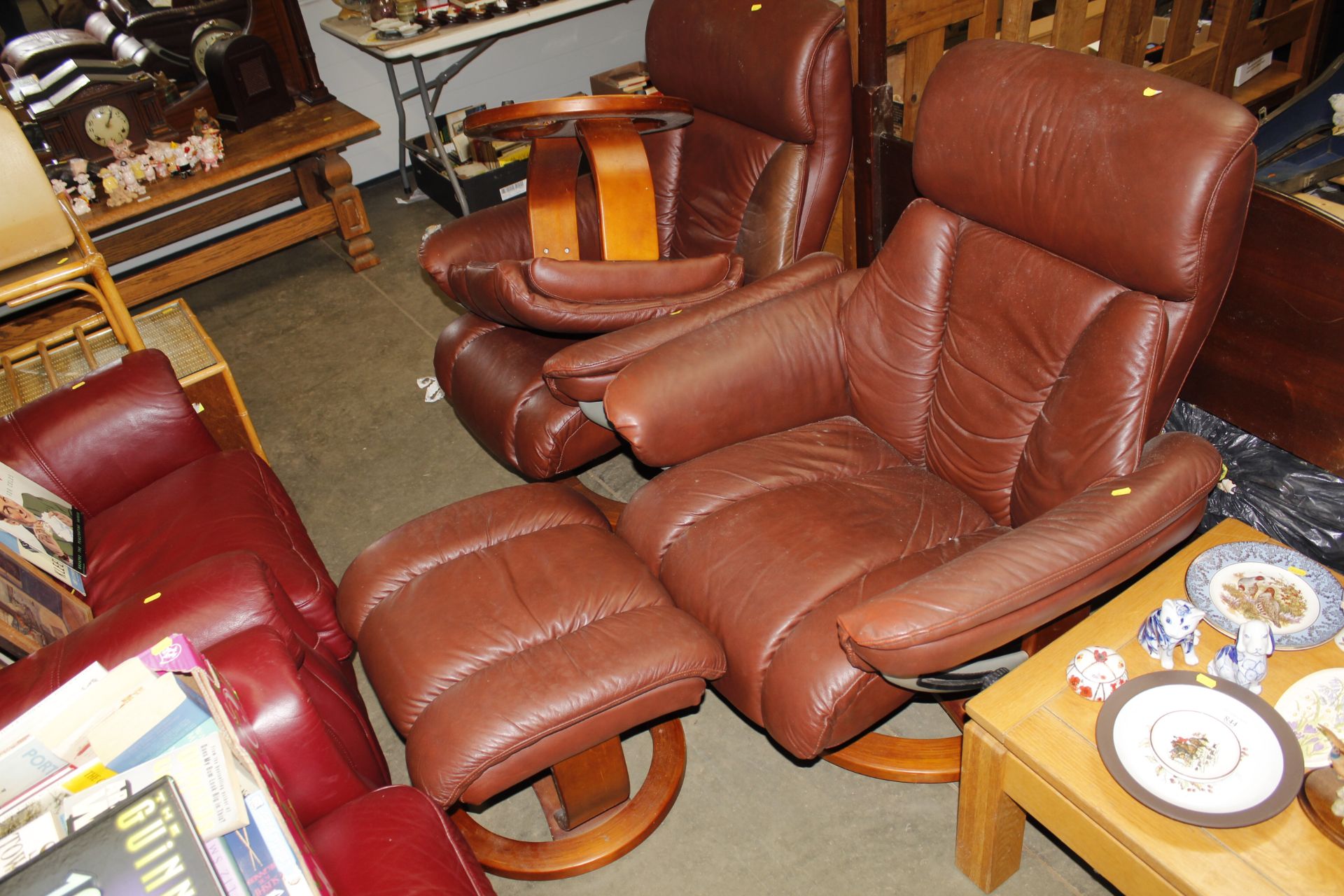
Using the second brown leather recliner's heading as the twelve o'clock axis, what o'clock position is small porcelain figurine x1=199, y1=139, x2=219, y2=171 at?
The small porcelain figurine is roughly at 3 o'clock from the second brown leather recliner.

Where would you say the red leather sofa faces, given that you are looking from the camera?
facing away from the viewer and to the right of the viewer

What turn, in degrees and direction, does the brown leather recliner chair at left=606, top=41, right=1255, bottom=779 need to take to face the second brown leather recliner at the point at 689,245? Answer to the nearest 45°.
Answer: approximately 90° to its right

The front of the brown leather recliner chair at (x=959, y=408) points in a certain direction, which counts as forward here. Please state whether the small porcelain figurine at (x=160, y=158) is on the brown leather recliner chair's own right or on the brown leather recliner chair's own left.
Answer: on the brown leather recliner chair's own right

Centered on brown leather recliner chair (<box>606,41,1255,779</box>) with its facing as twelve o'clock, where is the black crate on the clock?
The black crate is roughly at 3 o'clock from the brown leather recliner chair.

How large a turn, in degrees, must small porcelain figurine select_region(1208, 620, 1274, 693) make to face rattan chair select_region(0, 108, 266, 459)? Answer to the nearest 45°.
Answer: approximately 135° to its right

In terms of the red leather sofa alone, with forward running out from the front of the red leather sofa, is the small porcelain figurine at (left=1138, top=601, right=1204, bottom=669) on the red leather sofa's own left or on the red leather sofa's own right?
on the red leather sofa's own right

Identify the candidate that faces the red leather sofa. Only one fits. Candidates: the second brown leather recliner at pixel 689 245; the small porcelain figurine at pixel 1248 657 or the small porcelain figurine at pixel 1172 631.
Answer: the second brown leather recliner
